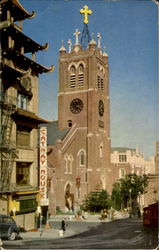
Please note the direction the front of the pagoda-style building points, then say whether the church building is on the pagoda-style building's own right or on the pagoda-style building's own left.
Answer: on the pagoda-style building's own left

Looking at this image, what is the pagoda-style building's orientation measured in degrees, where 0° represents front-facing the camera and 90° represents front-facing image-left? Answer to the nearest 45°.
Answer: approximately 315°
